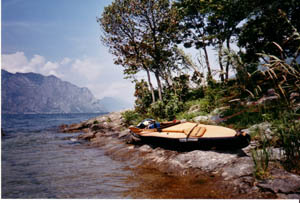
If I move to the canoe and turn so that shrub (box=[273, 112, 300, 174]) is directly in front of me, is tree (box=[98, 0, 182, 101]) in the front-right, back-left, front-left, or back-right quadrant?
back-left
